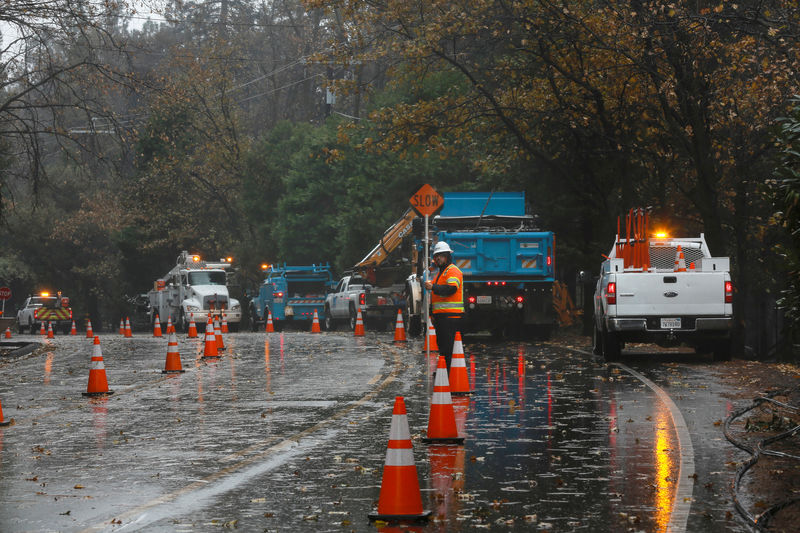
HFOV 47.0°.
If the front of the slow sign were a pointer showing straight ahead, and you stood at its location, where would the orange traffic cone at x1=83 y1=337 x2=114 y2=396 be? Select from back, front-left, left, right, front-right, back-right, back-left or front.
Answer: front-right

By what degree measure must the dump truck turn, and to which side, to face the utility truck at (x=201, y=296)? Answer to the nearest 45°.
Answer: approximately 45° to its left

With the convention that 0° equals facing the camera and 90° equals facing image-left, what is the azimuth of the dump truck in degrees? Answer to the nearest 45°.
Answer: approximately 180°

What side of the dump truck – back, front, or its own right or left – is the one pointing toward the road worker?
back

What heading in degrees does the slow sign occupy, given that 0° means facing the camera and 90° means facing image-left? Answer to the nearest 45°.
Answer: approximately 0°

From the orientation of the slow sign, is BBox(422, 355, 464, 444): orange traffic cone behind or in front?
in front

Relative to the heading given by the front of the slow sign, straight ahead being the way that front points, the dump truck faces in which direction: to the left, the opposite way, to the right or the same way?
the opposite way

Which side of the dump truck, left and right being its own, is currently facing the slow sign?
back

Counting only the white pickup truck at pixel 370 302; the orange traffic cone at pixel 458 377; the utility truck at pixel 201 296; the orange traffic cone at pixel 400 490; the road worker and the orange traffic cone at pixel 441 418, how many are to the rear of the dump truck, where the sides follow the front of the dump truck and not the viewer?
4

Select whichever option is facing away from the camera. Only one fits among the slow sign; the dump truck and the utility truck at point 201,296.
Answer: the dump truck

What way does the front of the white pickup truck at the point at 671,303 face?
away from the camera

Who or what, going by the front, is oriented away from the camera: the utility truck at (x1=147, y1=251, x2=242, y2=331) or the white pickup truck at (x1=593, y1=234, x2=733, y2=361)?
the white pickup truck

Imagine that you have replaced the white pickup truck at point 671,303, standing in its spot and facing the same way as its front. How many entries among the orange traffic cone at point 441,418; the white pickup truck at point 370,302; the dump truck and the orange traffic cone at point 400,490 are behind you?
2
